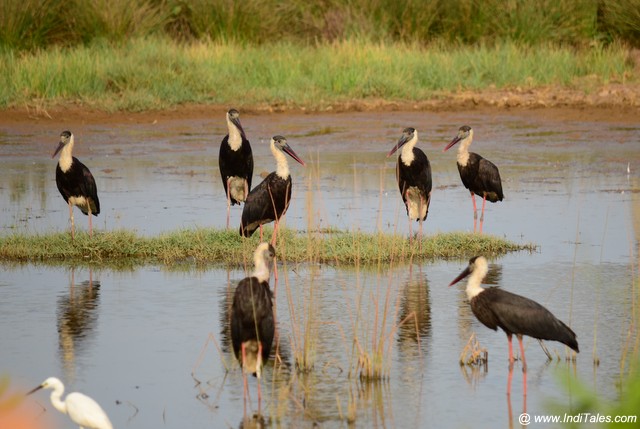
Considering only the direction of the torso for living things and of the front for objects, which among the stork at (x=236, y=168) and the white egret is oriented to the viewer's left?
the white egret

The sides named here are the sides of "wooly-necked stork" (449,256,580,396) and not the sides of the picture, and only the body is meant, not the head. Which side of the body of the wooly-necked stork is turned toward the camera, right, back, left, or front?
left

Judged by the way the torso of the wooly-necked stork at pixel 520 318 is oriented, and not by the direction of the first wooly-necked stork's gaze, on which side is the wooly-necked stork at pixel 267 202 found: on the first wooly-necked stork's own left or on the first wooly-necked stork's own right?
on the first wooly-necked stork's own right

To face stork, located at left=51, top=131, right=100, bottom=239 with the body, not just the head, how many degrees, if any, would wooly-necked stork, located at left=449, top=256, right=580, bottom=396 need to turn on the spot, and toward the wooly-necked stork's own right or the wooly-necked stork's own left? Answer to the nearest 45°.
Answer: approximately 45° to the wooly-necked stork's own right

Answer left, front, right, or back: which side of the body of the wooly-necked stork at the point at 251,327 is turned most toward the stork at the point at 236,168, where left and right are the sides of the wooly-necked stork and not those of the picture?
back

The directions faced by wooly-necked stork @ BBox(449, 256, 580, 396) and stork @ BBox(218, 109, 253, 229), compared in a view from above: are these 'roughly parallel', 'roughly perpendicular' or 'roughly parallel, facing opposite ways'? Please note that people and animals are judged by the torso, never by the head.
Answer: roughly perpendicular

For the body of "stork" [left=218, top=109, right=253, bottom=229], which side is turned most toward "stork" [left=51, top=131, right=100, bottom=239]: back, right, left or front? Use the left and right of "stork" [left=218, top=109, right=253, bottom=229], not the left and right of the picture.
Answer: right

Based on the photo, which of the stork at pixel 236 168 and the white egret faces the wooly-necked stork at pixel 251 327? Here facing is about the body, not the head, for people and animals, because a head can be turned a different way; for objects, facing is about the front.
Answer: the stork

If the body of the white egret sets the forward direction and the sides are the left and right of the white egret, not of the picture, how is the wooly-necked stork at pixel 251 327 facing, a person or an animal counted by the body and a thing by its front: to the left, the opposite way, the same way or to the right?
to the left

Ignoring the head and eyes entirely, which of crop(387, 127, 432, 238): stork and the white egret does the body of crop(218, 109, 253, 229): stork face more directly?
the white egret

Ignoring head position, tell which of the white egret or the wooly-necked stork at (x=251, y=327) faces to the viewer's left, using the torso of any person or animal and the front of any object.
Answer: the white egret

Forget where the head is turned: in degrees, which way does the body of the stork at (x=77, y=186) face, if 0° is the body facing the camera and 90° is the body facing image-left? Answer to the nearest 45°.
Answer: approximately 45°

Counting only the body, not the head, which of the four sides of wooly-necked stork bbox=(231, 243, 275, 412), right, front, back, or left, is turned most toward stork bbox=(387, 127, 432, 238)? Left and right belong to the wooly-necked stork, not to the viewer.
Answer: back

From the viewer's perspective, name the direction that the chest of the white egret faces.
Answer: to the viewer's left
